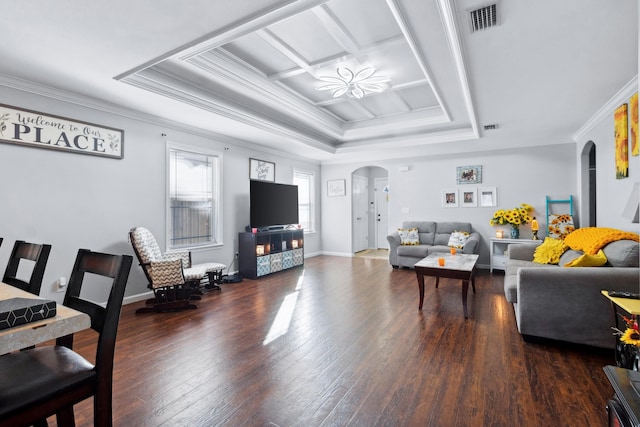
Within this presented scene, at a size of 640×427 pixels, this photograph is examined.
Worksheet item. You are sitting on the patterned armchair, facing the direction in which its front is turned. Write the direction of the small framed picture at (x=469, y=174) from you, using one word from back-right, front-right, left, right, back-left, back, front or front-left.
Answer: front

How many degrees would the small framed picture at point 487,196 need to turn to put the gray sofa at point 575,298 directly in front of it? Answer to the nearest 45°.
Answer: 0° — it already faces it

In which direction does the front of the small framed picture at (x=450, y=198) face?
toward the camera

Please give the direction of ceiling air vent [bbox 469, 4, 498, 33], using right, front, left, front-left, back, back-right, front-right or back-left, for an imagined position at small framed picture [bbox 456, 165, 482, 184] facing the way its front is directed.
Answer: front

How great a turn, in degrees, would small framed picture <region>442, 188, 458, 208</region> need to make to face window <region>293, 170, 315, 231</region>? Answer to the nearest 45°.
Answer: approximately 90° to its right

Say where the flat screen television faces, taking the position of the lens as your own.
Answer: facing the viewer and to the right of the viewer

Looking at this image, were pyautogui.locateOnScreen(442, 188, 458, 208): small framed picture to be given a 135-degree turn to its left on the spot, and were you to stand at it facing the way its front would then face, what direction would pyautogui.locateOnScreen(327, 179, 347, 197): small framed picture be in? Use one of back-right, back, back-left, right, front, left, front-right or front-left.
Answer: back-left

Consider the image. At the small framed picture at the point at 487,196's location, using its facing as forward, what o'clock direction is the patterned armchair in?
The patterned armchair is roughly at 1 o'clock from the small framed picture.

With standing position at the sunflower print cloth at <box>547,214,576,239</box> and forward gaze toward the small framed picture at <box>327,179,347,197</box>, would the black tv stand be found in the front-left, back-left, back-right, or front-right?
front-left

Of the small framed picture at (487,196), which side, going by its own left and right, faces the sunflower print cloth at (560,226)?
left

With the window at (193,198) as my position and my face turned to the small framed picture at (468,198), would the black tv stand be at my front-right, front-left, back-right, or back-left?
front-left

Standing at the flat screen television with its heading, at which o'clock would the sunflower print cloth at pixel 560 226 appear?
The sunflower print cloth is roughly at 11 o'clock from the flat screen television.

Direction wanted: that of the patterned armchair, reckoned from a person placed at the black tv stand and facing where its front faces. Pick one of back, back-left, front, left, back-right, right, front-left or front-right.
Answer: right

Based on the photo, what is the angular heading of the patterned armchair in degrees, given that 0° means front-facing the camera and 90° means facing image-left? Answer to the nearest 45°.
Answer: approximately 270°

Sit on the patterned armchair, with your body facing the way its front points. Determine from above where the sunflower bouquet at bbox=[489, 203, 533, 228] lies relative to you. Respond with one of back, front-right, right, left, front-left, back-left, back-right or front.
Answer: front

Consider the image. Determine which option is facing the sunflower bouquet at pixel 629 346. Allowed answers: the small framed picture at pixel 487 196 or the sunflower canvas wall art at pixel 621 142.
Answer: the small framed picture

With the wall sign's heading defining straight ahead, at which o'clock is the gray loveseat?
The gray loveseat is roughly at 11 o'clock from the wall sign.

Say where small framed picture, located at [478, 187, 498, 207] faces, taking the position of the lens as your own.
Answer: facing the viewer
